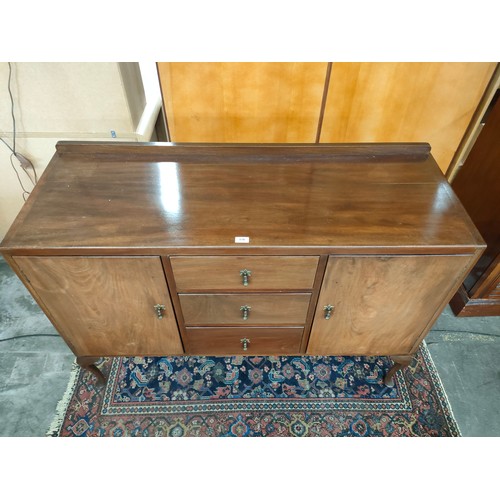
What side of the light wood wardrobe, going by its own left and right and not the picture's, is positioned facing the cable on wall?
right

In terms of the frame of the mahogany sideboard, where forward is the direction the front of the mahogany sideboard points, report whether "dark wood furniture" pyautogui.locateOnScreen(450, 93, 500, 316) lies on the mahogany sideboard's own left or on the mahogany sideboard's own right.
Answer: on the mahogany sideboard's own left

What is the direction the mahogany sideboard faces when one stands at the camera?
facing the viewer

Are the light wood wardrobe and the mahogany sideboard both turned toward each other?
no

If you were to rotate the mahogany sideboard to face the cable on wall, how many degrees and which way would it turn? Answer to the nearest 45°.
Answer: approximately 90° to its right

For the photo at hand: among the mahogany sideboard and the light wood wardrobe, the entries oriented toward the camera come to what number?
2
